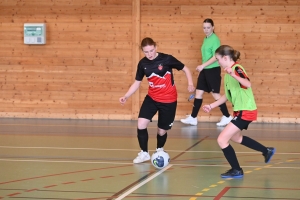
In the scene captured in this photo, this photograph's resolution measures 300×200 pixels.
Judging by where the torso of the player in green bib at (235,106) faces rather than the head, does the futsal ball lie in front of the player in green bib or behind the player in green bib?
in front

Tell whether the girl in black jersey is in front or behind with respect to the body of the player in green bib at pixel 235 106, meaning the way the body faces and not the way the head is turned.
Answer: in front

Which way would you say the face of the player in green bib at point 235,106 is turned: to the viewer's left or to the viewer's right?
to the viewer's left

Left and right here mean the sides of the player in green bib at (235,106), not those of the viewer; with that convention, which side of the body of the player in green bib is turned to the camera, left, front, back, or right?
left
